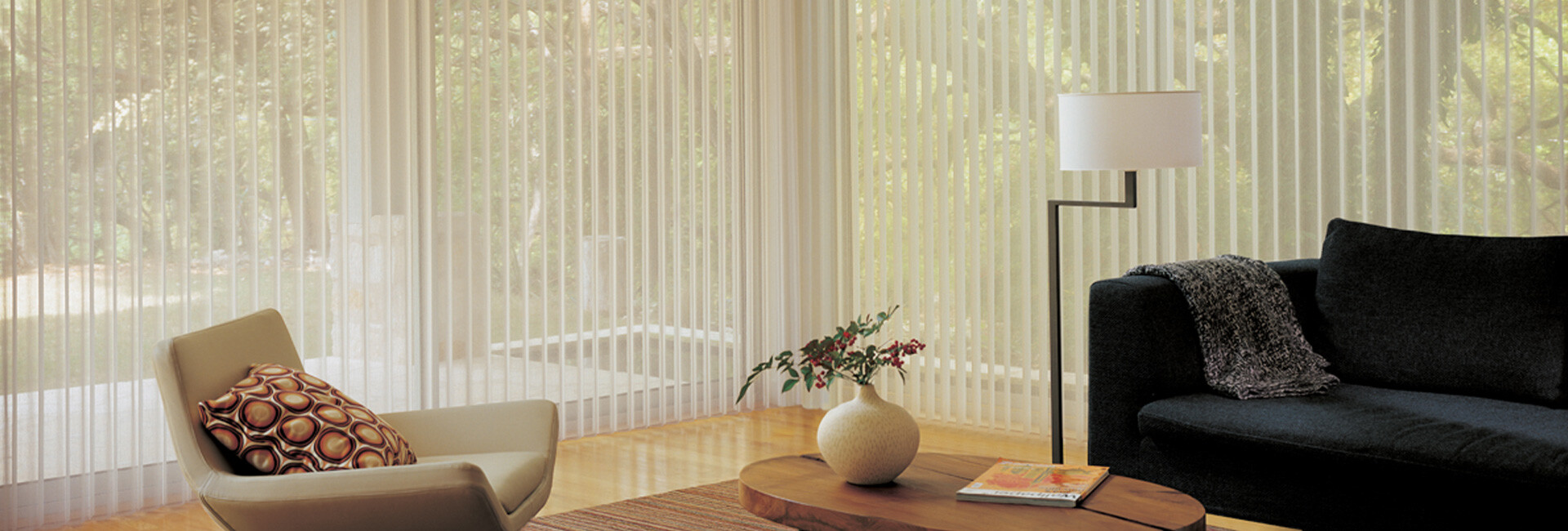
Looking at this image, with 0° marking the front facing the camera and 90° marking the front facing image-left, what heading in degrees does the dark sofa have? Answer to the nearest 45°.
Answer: approximately 45°

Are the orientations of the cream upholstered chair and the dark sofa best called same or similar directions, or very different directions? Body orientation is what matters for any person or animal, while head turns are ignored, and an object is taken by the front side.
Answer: very different directions

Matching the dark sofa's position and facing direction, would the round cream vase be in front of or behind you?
in front

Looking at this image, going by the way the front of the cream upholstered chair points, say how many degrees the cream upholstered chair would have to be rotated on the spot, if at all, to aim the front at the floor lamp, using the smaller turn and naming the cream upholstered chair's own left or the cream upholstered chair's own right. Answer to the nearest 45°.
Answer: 0° — it already faces it

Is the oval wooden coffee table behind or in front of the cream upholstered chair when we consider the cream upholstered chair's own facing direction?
in front

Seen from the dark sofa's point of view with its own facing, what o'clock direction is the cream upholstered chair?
The cream upholstered chair is roughly at 12 o'clock from the dark sofa.

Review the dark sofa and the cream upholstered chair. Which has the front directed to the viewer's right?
the cream upholstered chair

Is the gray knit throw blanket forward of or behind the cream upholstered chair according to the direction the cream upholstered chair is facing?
forward

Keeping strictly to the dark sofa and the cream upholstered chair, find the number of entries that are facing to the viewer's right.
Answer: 1

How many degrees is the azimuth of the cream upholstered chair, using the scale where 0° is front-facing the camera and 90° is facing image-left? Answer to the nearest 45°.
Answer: approximately 270°
